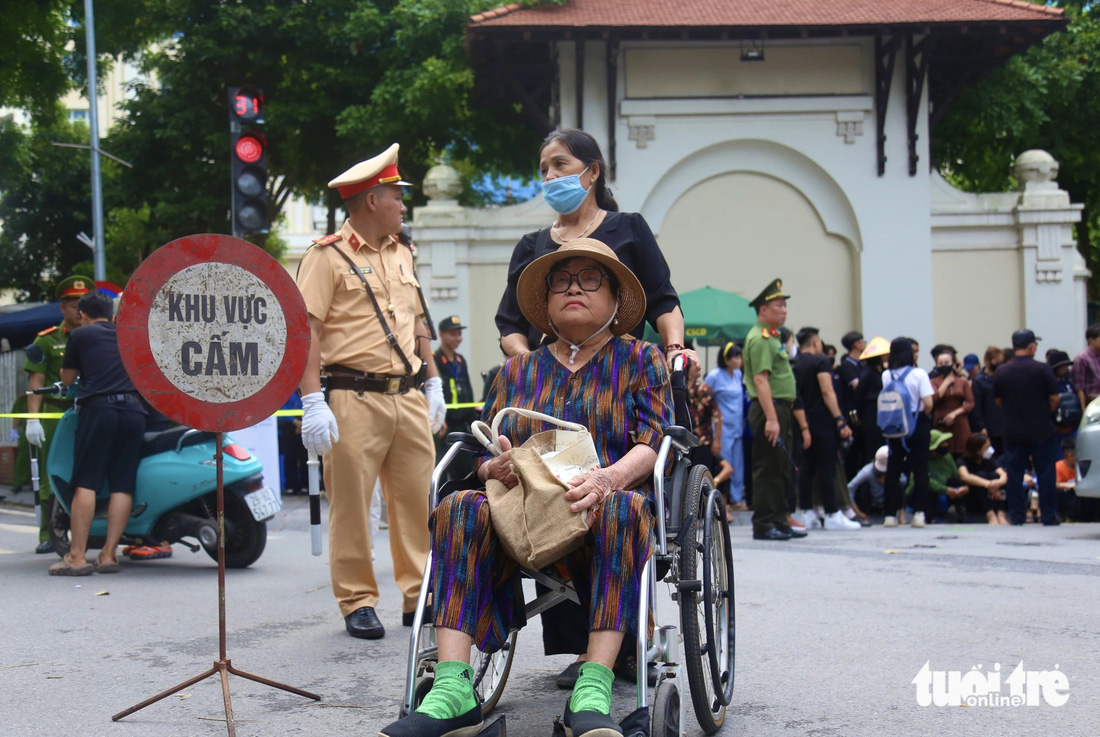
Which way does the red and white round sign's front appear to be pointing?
toward the camera

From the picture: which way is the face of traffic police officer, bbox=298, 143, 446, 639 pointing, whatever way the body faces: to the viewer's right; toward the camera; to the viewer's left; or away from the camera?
to the viewer's right

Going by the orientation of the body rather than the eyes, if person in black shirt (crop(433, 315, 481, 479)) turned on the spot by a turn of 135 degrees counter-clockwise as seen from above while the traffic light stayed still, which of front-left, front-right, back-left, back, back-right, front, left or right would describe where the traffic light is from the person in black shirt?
back-left

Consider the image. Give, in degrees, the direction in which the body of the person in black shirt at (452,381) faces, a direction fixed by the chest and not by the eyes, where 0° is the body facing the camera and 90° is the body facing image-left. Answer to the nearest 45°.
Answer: approximately 315°

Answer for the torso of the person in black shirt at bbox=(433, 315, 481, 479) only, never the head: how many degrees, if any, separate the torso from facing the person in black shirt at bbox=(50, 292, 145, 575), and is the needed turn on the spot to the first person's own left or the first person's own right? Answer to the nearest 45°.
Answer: approximately 90° to the first person's own right

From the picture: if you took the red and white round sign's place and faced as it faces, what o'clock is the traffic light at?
The traffic light is roughly at 6 o'clock from the red and white round sign.

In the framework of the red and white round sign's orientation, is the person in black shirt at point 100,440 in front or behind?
behind

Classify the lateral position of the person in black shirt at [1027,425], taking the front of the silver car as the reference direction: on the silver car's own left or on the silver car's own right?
on the silver car's own right

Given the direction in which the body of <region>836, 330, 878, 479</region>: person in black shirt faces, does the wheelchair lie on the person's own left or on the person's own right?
on the person's own right

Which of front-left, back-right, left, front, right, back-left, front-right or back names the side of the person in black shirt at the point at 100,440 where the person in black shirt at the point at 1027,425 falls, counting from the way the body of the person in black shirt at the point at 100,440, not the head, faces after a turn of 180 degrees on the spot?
front-left

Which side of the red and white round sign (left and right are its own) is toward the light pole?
back

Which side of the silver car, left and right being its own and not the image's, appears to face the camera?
left
